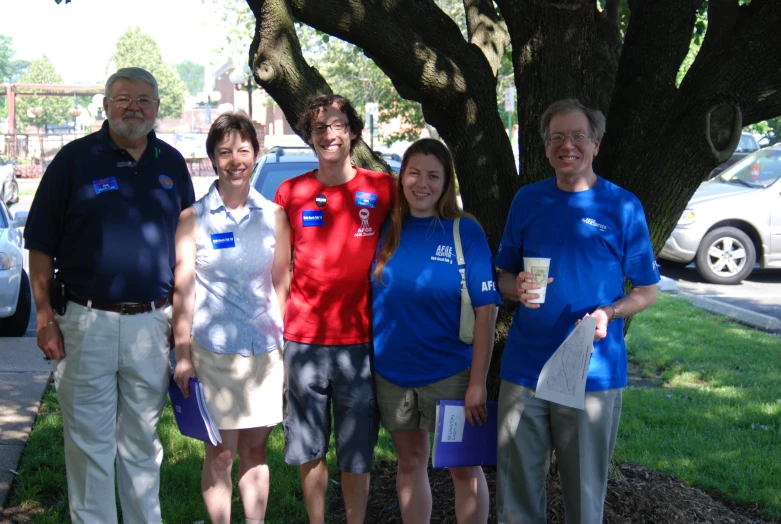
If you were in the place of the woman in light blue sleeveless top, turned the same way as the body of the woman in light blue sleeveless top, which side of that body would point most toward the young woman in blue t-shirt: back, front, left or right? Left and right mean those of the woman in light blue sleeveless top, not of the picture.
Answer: left

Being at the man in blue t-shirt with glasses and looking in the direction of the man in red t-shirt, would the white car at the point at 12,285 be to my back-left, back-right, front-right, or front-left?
front-right

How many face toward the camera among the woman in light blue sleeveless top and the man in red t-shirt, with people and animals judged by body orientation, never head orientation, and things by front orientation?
2

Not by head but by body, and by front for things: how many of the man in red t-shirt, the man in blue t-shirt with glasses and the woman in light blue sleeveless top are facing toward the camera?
3

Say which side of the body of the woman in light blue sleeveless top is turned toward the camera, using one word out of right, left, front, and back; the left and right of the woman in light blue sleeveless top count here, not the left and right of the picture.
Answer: front

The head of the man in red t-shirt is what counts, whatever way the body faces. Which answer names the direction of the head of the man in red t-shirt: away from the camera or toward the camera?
toward the camera

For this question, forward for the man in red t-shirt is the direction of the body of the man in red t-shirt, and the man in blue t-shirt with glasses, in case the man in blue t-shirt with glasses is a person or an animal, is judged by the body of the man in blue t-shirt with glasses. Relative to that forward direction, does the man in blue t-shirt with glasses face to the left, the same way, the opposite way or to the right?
the same way

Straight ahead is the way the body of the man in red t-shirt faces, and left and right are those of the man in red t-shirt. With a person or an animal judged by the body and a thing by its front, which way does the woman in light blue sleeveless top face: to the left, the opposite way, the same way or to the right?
the same way

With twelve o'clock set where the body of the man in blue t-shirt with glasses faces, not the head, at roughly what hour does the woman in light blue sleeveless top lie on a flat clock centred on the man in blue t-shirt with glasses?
The woman in light blue sleeveless top is roughly at 3 o'clock from the man in blue t-shirt with glasses.

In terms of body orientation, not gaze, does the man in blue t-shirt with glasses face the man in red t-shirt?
no

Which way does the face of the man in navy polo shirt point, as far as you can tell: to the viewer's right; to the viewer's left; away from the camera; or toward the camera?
toward the camera

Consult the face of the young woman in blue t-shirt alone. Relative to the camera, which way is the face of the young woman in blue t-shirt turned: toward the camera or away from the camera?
toward the camera

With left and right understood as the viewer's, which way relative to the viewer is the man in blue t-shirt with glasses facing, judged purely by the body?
facing the viewer

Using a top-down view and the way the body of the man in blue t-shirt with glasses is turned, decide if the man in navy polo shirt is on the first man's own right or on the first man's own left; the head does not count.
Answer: on the first man's own right
